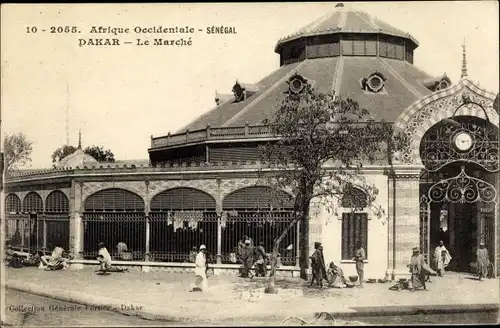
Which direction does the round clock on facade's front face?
toward the camera

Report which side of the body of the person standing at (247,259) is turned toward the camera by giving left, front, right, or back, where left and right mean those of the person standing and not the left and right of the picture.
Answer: front

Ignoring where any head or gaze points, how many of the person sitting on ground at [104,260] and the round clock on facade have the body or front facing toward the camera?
1

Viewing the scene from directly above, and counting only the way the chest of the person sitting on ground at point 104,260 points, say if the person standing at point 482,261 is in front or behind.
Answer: in front

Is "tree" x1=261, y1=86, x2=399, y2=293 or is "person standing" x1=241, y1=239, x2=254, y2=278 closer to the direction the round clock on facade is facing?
the tree

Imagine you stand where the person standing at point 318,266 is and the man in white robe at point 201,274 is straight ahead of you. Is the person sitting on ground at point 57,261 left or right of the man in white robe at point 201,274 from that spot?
right

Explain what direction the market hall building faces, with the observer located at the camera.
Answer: facing the viewer
